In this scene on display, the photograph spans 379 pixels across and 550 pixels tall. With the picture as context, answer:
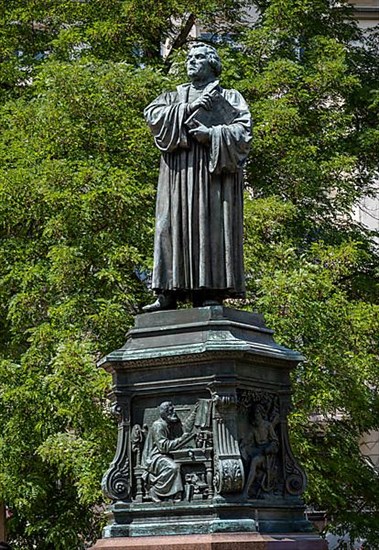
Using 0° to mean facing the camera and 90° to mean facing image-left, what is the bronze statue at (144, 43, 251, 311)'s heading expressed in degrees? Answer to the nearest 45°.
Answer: approximately 45°
